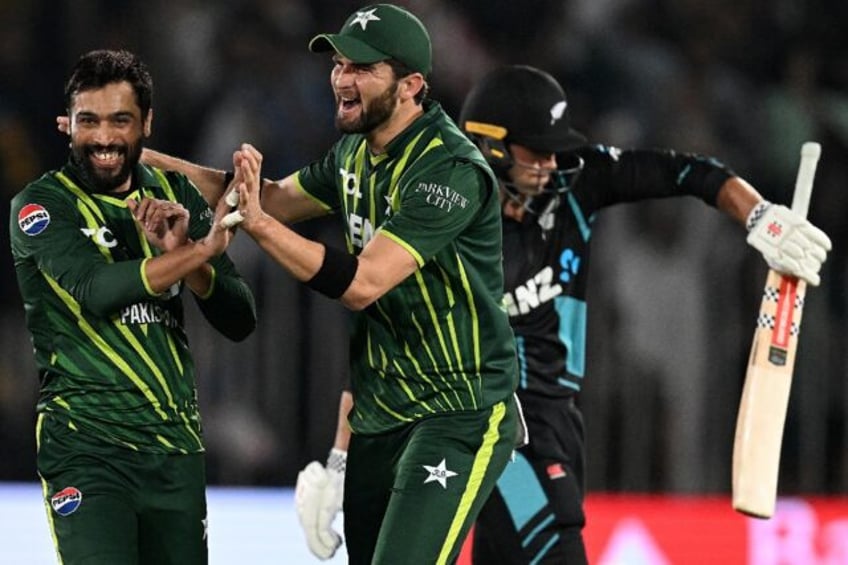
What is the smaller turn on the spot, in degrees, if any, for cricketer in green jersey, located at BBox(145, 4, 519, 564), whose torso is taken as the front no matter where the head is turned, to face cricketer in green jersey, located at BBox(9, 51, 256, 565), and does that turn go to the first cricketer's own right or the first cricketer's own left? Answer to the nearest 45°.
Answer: approximately 45° to the first cricketer's own right

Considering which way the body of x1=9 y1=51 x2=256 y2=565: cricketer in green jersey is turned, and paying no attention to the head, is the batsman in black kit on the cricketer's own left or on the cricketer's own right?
on the cricketer's own left

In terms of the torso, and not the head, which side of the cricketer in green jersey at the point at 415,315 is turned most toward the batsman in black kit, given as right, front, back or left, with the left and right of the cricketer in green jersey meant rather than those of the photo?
back

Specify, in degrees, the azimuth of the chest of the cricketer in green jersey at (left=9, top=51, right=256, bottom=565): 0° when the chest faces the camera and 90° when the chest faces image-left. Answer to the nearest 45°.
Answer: approximately 315°

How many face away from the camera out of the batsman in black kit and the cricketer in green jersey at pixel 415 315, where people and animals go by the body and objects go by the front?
0

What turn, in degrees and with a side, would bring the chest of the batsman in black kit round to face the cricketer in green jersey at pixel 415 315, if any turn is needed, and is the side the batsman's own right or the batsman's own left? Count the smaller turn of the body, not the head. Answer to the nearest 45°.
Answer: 0° — they already face them

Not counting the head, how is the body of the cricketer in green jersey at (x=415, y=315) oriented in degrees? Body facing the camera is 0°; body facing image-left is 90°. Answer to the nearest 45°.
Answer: approximately 45°

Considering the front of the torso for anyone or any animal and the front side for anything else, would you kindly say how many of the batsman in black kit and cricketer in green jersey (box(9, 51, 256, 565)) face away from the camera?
0
